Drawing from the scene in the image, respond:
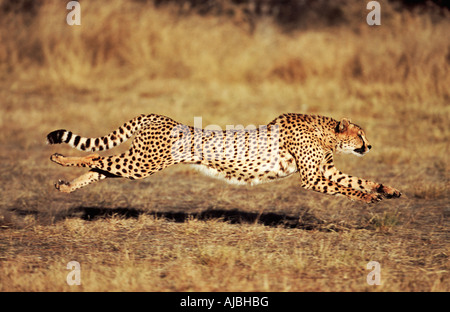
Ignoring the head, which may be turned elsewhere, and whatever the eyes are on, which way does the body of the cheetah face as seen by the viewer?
to the viewer's right
